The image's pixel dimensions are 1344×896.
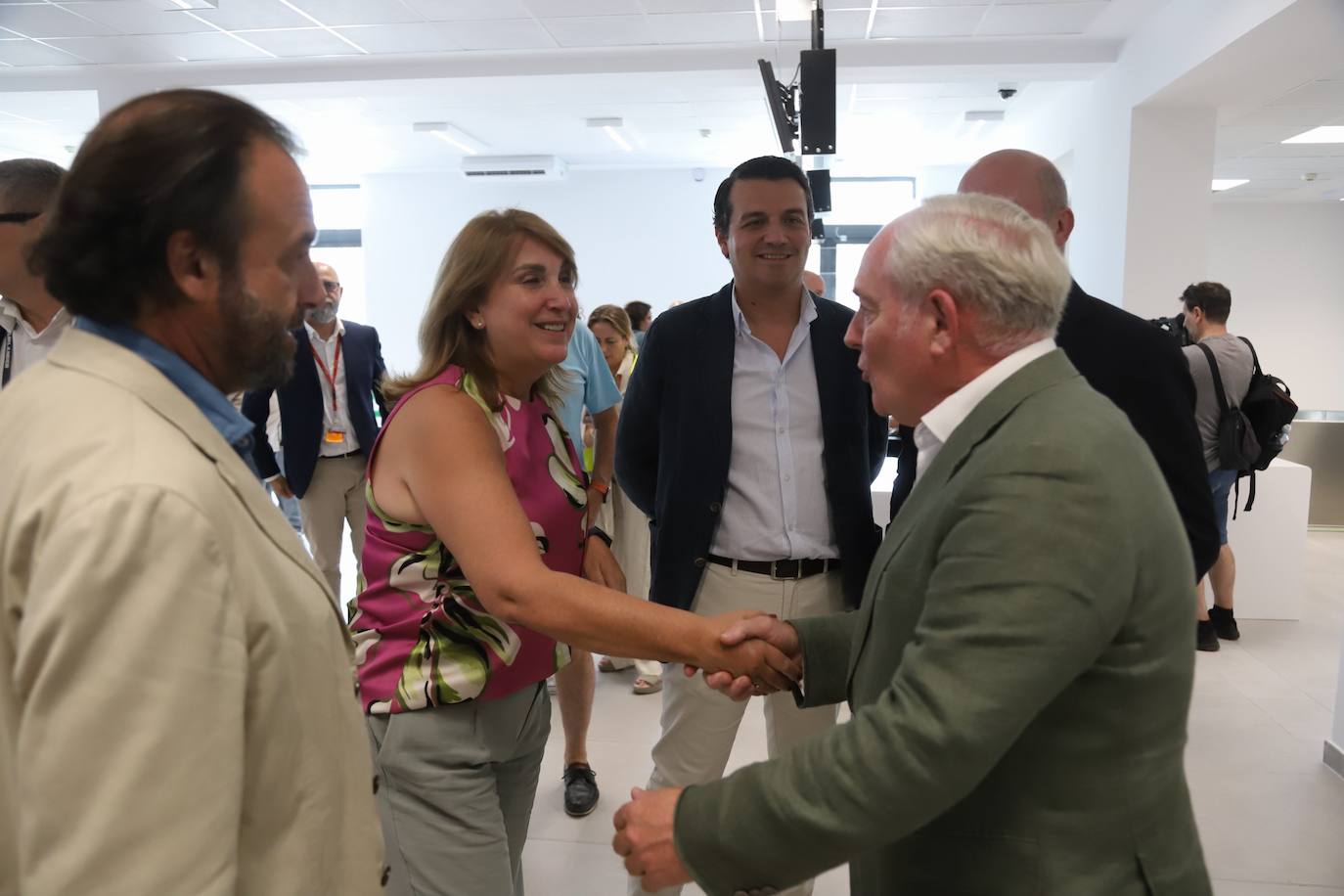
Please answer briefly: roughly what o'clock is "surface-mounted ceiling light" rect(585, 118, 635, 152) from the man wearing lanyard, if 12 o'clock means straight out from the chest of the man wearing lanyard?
The surface-mounted ceiling light is roughly at 6 o'clock from the man wearing lanyard.

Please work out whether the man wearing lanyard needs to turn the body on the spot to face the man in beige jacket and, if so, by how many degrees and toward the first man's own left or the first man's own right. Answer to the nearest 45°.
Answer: approximately 45° to the first man's own left

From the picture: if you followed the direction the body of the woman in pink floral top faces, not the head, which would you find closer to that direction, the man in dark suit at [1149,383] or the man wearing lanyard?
the man in dark suit

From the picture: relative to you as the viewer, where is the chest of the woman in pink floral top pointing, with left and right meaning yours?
facing the viewer and to the right of the viewer

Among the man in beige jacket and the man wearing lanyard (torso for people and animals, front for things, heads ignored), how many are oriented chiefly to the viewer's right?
1

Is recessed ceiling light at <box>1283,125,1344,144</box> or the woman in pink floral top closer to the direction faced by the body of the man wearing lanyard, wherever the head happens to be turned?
the woman in pink floral top

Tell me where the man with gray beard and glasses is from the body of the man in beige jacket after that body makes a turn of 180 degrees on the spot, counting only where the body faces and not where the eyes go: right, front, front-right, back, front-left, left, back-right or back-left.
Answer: right

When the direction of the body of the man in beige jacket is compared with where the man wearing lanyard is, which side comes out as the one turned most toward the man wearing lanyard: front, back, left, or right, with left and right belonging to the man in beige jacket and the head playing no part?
left

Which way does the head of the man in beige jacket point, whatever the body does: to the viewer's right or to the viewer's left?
to the viewer's right

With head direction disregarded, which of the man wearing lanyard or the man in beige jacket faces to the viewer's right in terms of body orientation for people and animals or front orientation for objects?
the man in beige jacket

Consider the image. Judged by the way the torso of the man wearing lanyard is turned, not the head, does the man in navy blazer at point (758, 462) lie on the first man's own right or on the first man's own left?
on the first man's own left

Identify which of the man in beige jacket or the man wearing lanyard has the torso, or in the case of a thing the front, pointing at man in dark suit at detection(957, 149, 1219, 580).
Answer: the man in beige jacket

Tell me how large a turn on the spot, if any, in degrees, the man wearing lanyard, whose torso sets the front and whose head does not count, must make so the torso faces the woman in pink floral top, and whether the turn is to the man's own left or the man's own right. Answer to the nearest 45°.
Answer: approximately 90° to the man's own left

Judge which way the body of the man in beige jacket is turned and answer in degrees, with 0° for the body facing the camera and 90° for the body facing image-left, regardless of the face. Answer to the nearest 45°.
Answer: approximately 270°

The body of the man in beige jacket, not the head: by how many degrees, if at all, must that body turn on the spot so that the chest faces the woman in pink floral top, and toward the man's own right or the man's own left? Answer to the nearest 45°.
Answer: approximately 45° to the man's own left

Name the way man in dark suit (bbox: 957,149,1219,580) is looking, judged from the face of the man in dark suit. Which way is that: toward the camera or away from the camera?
away from the camera

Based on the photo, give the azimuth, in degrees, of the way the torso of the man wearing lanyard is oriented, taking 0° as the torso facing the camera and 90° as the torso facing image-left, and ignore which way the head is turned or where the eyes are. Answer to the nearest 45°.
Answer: approximately 45°
